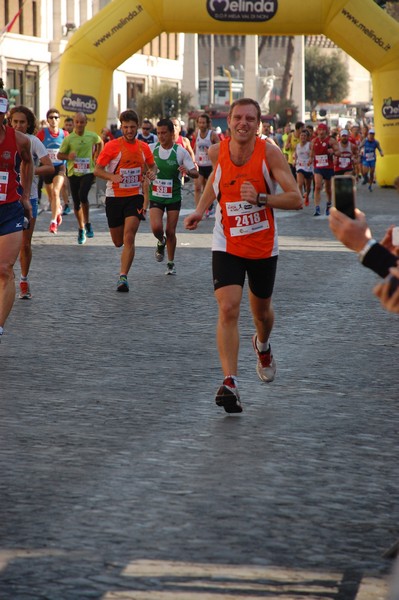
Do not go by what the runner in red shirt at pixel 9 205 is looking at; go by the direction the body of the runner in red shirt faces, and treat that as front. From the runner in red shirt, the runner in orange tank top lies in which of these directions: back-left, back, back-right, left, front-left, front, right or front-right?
front-left

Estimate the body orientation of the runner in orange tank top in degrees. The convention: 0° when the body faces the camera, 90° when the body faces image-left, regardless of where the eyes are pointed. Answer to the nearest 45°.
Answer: approximately 0°

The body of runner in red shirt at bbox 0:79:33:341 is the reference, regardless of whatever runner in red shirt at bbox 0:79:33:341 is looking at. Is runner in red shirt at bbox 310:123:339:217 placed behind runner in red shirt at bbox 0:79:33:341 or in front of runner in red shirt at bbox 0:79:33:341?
behind

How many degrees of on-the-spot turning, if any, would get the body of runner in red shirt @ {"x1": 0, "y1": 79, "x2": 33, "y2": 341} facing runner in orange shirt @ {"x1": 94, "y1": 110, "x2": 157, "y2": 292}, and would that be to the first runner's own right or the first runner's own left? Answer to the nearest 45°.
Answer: approximately 180°

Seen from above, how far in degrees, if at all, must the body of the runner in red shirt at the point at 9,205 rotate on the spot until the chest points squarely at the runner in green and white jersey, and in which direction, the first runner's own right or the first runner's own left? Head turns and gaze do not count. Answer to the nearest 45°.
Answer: approximately 180°

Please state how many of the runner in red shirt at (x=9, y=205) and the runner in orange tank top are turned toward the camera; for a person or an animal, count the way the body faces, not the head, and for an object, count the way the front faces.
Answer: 2

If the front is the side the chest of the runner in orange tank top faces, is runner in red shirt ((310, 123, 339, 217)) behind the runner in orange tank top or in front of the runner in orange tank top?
behind

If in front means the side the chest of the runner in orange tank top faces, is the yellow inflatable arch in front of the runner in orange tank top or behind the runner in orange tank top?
behind

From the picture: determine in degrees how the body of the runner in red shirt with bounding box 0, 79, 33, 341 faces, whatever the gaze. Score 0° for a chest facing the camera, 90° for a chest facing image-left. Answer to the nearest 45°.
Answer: approximately 0°

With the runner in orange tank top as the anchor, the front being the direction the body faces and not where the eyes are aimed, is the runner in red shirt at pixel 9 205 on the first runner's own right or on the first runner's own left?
on the first runner's own right
